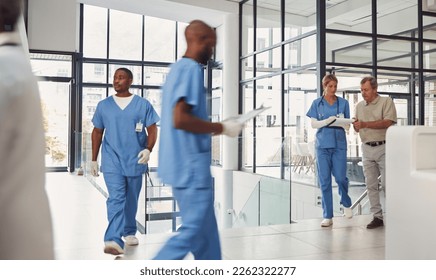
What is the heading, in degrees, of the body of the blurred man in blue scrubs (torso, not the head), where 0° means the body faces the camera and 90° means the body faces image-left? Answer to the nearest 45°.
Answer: approximately 270°

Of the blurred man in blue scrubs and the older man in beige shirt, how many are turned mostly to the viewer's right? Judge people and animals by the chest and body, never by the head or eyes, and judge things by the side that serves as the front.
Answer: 1

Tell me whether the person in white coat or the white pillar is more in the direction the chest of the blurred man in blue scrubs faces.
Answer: the white pillar

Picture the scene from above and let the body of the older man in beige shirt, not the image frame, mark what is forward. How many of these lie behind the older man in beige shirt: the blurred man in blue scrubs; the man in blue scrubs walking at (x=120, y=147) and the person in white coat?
0

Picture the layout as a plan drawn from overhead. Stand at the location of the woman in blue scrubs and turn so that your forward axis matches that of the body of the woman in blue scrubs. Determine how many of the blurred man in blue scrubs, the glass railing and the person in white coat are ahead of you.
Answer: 2

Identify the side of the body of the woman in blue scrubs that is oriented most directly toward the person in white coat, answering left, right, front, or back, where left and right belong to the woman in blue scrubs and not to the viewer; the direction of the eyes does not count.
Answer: front

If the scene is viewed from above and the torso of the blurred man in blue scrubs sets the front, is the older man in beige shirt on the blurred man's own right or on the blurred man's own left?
on the blurred man's own left

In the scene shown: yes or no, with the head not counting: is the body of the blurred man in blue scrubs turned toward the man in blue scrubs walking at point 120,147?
no

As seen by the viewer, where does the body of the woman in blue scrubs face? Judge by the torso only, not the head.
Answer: toward the camera

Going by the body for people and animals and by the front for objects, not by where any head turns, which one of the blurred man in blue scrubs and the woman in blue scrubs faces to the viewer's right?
the blurred man in blue scrubs

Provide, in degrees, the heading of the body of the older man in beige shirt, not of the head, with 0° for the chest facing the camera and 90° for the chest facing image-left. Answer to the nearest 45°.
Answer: approximately 45°

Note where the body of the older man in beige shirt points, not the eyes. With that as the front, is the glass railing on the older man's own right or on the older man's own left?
on the older man's own right

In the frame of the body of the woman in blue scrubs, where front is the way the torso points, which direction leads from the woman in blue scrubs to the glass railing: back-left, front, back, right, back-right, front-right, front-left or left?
back-right
